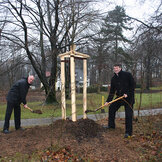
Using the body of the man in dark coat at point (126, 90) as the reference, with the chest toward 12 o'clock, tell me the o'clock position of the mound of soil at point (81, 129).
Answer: The mound of soil is roughly at 1 o'clock from the man in dark coat.

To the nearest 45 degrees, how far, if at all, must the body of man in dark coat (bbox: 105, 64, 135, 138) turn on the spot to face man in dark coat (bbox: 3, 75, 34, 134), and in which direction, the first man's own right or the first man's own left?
approximately 45° to the first man's own right

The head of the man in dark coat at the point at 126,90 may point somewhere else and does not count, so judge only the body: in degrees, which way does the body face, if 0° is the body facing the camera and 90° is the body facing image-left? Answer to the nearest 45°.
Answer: approximately 45°
